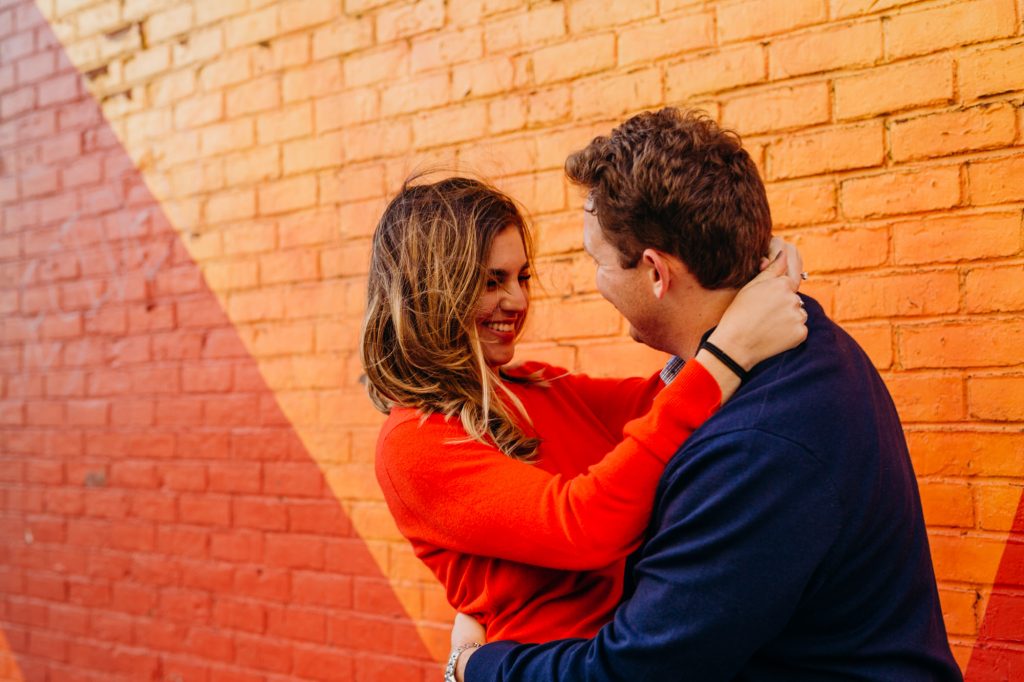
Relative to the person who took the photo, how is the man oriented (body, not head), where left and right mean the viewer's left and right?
facing away from the viewer and to the left of the viewer

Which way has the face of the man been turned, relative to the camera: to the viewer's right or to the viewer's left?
to the viewer's left
